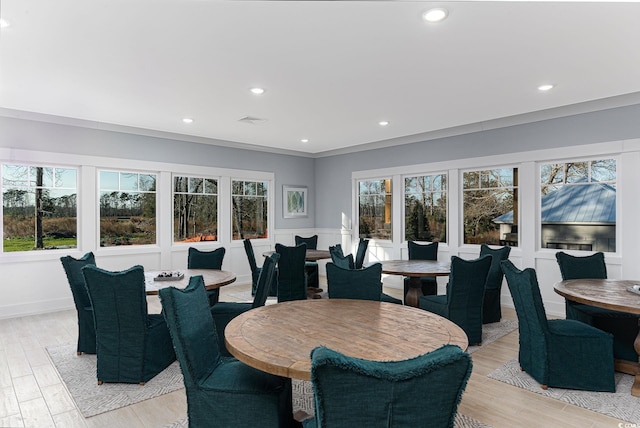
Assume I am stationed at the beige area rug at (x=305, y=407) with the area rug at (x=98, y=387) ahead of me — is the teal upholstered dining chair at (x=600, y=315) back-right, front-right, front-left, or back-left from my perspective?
back-right

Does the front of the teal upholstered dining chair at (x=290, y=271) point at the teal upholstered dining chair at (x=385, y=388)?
no

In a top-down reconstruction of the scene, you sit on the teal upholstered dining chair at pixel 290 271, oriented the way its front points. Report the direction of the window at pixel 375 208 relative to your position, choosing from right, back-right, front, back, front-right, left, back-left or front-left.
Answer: front-right

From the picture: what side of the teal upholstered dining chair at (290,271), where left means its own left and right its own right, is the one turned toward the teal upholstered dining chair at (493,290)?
right

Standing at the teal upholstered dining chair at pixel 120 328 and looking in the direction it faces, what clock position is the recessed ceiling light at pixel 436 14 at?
The recessed ceiling light is roughly at 3 o'clock from the teal upholstered dining chair.

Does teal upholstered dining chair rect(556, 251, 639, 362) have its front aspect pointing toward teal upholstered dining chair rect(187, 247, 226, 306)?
no

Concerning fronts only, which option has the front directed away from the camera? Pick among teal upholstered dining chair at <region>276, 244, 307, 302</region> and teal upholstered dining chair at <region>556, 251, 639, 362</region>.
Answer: teal upholstered dining chair at <region>276, 244, 307, 302</region>

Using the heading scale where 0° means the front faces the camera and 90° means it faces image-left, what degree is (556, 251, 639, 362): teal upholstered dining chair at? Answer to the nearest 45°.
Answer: approximately 315°

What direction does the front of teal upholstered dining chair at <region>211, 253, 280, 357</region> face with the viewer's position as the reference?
facing to the left of the viewer

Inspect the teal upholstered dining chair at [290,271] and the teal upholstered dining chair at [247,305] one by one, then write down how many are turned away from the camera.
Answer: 1

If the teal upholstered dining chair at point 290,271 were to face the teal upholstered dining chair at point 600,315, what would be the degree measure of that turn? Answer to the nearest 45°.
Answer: approximately 135° to its right

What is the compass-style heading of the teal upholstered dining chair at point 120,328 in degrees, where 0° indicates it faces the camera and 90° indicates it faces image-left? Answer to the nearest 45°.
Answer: approximately 225°

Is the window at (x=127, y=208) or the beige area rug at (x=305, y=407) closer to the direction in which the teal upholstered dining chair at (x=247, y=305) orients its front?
the window

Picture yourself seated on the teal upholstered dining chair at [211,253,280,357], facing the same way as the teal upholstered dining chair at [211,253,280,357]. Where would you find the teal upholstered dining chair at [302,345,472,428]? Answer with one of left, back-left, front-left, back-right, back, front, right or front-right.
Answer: left

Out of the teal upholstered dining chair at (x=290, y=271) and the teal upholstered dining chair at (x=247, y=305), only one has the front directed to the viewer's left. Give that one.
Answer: the teal upholstered dining chair at (x=247, y=305)

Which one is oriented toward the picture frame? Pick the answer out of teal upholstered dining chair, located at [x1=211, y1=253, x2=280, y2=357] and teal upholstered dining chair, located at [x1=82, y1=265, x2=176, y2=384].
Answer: teal upholstered dining chair, located at [x1=82, y1=265, x2=176, y2=384]

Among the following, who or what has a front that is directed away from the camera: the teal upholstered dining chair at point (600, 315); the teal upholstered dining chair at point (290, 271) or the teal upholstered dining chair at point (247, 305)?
the teal upholstered dining chair at point (290, 271)

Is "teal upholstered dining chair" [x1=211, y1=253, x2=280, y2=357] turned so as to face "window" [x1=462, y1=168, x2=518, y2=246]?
no

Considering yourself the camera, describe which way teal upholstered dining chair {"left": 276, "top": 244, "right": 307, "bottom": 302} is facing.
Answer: facing away from the viewer
